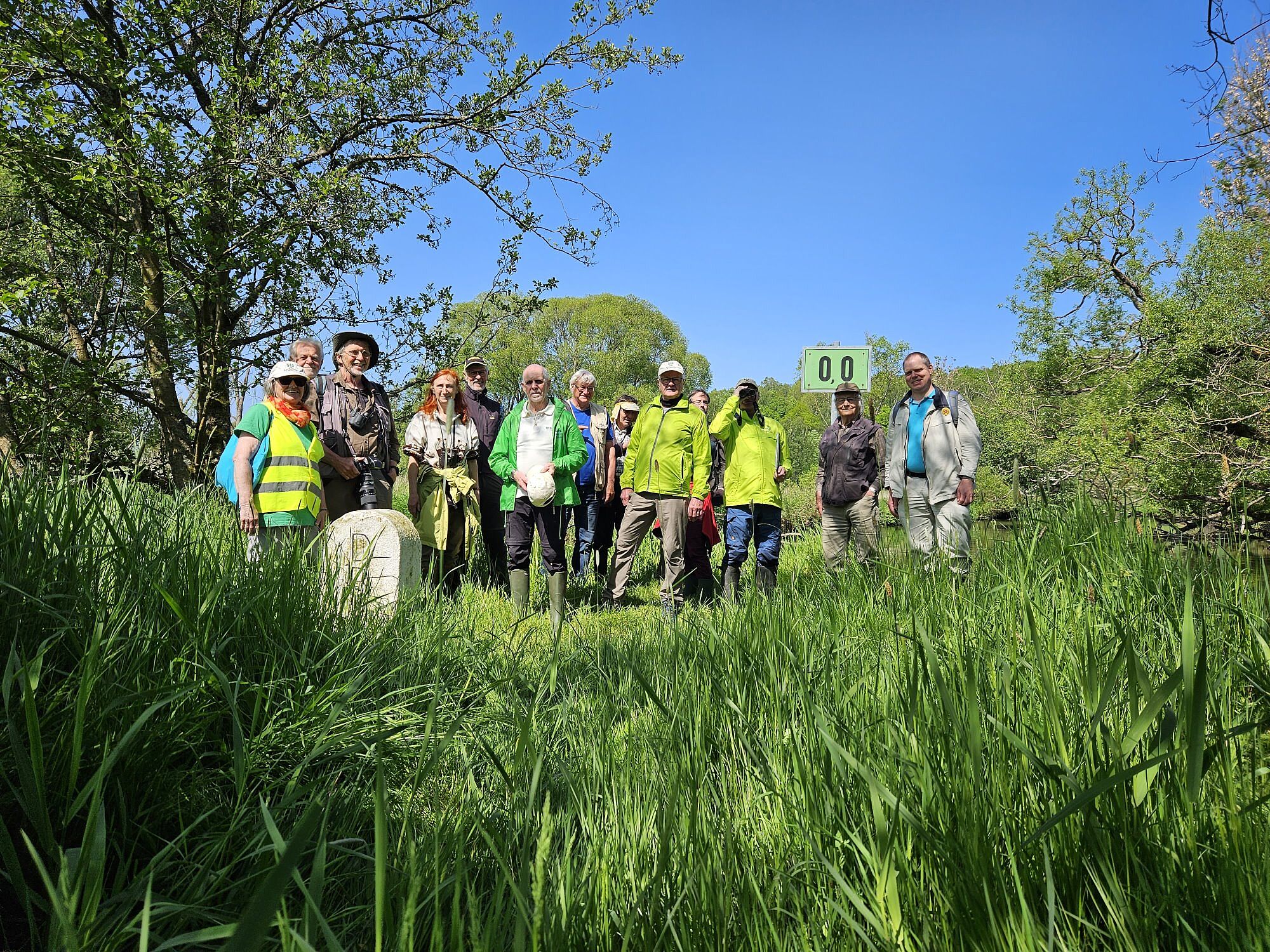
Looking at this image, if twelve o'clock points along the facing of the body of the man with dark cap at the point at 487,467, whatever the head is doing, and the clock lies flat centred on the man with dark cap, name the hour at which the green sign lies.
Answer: The green sign is roughly at 8 o'clock from the man with dark cap.

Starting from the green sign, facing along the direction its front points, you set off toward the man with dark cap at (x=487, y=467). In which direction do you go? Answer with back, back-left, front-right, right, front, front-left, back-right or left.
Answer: front-right

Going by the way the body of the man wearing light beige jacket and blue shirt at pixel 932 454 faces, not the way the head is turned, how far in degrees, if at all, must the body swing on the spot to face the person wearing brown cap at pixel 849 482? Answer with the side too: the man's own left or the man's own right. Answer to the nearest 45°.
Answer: approximately 90° to the man's own right

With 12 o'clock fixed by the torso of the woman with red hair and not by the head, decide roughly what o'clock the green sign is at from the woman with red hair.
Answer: The green sign is roughly at 8 o'clock from the woman with red hair.

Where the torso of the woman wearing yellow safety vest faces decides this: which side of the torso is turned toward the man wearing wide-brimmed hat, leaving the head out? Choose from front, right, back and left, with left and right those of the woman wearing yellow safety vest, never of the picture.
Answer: left

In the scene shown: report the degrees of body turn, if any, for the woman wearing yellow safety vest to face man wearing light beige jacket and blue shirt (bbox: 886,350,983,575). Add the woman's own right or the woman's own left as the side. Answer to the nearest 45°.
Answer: approximately 45° to the woman's own left

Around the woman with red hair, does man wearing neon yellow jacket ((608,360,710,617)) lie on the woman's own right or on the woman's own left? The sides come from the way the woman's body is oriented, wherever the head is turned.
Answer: on the woman's own left
